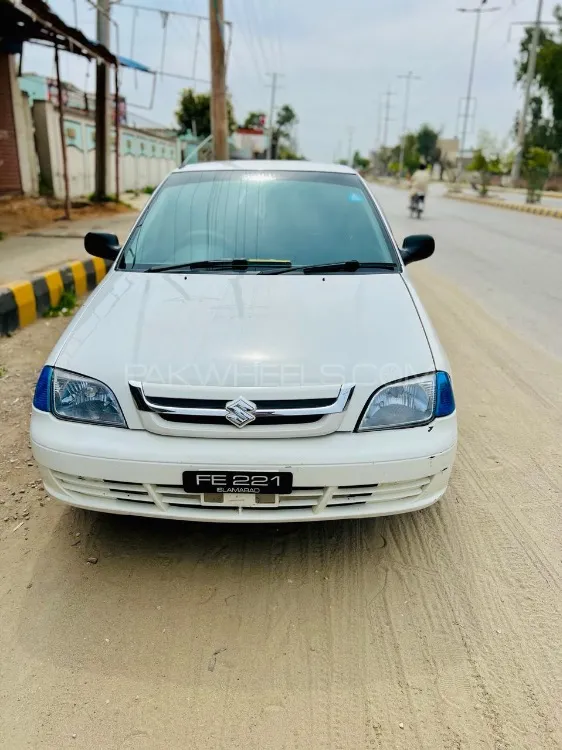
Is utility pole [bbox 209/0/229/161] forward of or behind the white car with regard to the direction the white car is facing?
behind

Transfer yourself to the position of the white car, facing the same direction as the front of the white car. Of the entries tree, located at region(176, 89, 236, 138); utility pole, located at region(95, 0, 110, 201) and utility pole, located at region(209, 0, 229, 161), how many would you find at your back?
3

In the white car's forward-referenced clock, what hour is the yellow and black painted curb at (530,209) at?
The yellow and black painted curb is roughly at 7 o'clock from the white car.

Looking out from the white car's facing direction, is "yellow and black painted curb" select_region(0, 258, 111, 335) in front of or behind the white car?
behind

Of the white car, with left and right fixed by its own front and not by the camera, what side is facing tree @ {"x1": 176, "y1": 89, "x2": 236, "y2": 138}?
back

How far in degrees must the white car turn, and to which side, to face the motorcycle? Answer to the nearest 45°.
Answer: approximately 180°

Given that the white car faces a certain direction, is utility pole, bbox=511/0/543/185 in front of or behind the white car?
behind

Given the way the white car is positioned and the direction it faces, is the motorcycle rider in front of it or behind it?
behind
